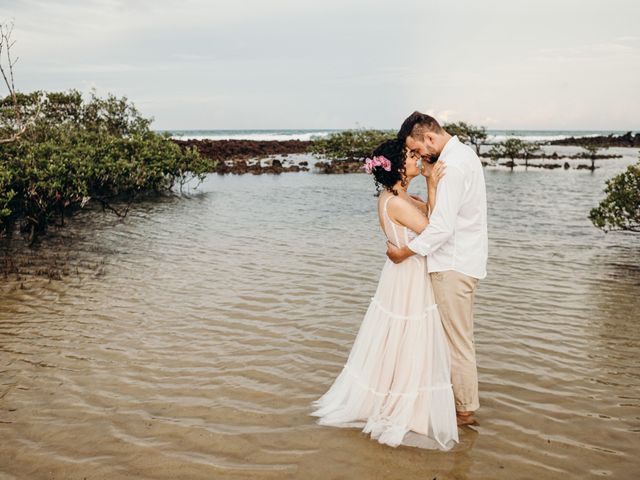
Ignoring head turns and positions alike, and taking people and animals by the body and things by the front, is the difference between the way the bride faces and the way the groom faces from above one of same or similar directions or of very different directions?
very different directions

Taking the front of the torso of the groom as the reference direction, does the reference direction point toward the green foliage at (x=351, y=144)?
no

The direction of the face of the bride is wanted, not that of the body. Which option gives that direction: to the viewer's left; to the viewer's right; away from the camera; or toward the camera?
to the viewer's right

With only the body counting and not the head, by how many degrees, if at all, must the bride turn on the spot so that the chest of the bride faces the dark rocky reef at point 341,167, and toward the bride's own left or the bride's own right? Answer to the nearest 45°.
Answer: approximately 90° to the bride's own left

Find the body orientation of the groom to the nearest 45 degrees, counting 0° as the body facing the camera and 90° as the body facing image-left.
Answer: approximately 90°

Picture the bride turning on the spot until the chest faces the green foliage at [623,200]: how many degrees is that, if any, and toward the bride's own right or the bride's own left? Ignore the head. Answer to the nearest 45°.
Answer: approximately 45° to the bride's own left

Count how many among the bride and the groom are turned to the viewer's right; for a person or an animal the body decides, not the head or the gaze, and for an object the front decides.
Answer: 1

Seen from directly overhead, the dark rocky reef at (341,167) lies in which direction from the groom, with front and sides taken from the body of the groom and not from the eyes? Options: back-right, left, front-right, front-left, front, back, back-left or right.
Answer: right

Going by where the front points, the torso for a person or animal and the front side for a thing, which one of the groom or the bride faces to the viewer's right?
the bride

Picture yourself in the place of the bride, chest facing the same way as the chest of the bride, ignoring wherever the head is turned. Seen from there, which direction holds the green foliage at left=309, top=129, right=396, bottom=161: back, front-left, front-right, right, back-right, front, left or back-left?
left

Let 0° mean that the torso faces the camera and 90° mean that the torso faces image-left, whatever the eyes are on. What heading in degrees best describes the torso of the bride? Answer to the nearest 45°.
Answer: approximately 270°
